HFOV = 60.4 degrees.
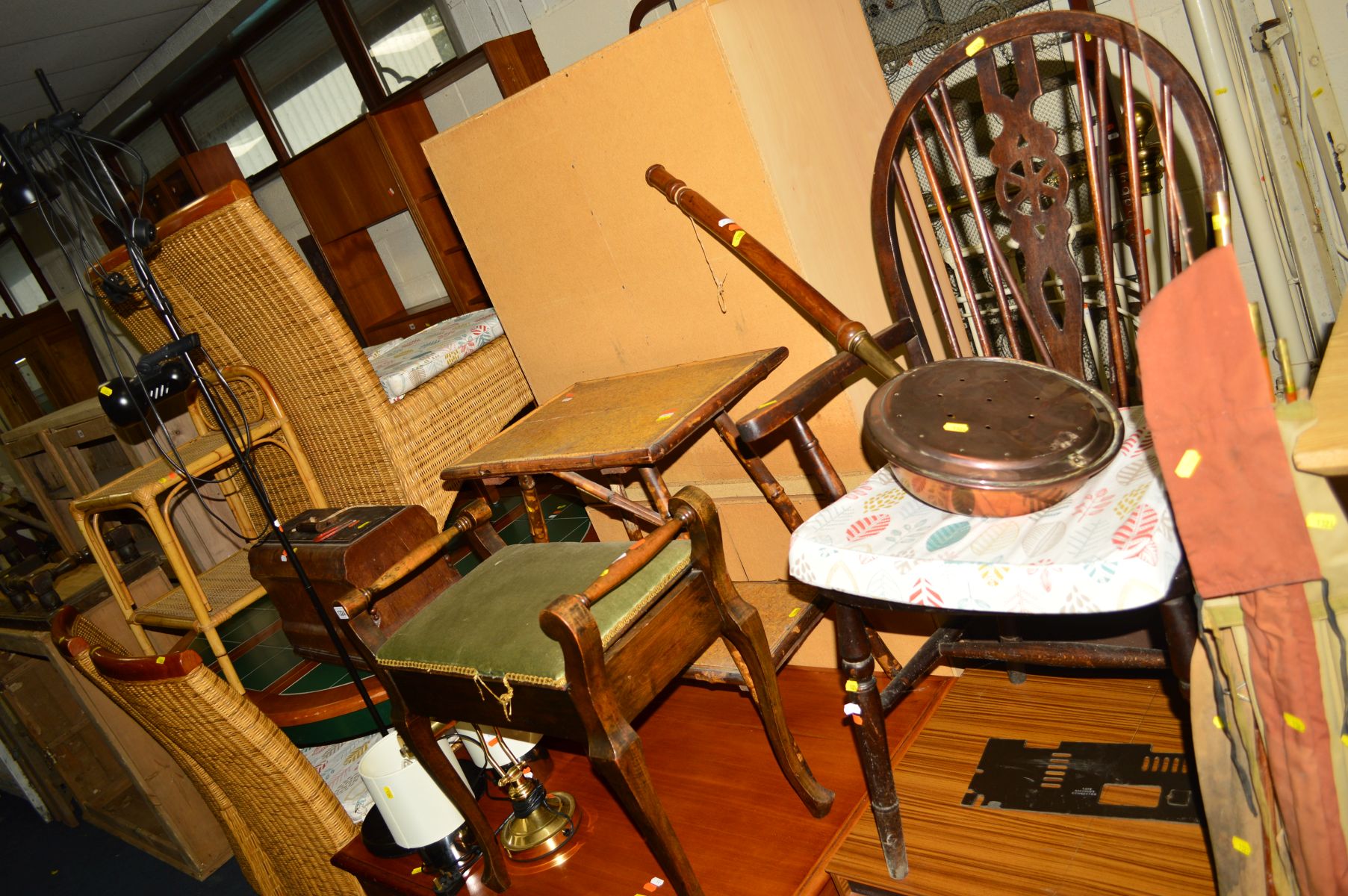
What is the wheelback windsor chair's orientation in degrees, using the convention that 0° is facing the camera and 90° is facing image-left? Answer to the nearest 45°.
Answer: approximately 45°
